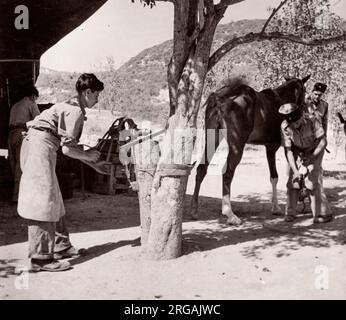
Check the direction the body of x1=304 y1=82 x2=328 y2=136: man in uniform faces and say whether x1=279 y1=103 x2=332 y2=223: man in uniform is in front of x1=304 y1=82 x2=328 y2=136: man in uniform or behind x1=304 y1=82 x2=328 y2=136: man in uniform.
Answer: in front

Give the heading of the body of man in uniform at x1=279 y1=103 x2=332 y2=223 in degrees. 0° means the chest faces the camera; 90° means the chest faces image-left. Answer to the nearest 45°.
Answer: approximately 0°

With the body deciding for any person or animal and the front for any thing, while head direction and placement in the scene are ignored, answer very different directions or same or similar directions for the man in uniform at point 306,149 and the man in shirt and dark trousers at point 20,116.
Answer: very different directions

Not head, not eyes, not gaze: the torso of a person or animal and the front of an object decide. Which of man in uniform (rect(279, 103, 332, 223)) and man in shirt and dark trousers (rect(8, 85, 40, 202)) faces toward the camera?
man in uniform (rect(279, 103, 332, 223))

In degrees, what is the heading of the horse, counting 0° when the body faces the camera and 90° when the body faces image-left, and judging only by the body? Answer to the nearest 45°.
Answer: approximately 225°

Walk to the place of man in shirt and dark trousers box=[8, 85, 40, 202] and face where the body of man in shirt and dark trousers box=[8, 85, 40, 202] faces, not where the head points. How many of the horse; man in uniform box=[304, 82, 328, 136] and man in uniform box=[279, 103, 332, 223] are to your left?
0

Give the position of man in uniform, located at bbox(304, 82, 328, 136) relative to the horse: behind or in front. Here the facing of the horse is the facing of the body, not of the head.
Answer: in front

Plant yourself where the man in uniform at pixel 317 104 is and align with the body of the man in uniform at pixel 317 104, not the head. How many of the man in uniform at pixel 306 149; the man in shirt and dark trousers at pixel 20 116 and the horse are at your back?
0

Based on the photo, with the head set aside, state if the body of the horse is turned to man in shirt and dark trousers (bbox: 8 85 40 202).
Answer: no

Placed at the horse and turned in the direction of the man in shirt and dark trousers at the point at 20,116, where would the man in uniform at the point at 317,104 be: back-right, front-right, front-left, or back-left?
back-right

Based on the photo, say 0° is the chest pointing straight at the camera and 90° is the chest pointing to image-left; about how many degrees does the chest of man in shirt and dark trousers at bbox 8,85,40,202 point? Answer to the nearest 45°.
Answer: approximately 225°

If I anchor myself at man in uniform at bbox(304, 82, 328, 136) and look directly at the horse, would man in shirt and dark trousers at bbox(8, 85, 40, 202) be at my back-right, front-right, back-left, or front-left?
front-right
